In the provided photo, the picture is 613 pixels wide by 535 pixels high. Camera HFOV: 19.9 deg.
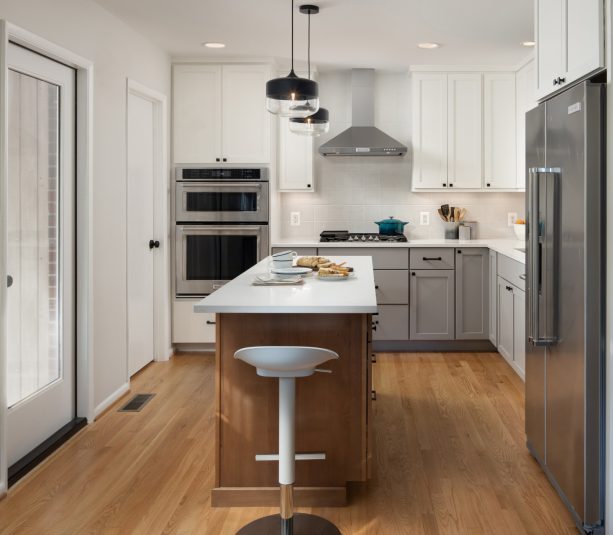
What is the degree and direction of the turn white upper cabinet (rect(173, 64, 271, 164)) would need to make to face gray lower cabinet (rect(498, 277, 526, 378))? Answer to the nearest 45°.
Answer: approximately 45° to its left

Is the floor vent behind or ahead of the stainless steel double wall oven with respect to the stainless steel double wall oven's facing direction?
ahead

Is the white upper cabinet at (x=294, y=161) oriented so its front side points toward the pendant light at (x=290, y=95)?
yes

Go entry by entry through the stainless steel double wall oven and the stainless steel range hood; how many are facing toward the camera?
2

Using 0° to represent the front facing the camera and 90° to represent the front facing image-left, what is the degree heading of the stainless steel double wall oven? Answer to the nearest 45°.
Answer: approximately 0°

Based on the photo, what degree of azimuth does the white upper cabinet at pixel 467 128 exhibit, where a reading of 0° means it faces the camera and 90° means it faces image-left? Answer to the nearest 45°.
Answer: approximately 0°

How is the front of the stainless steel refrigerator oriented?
to the viewer's left
